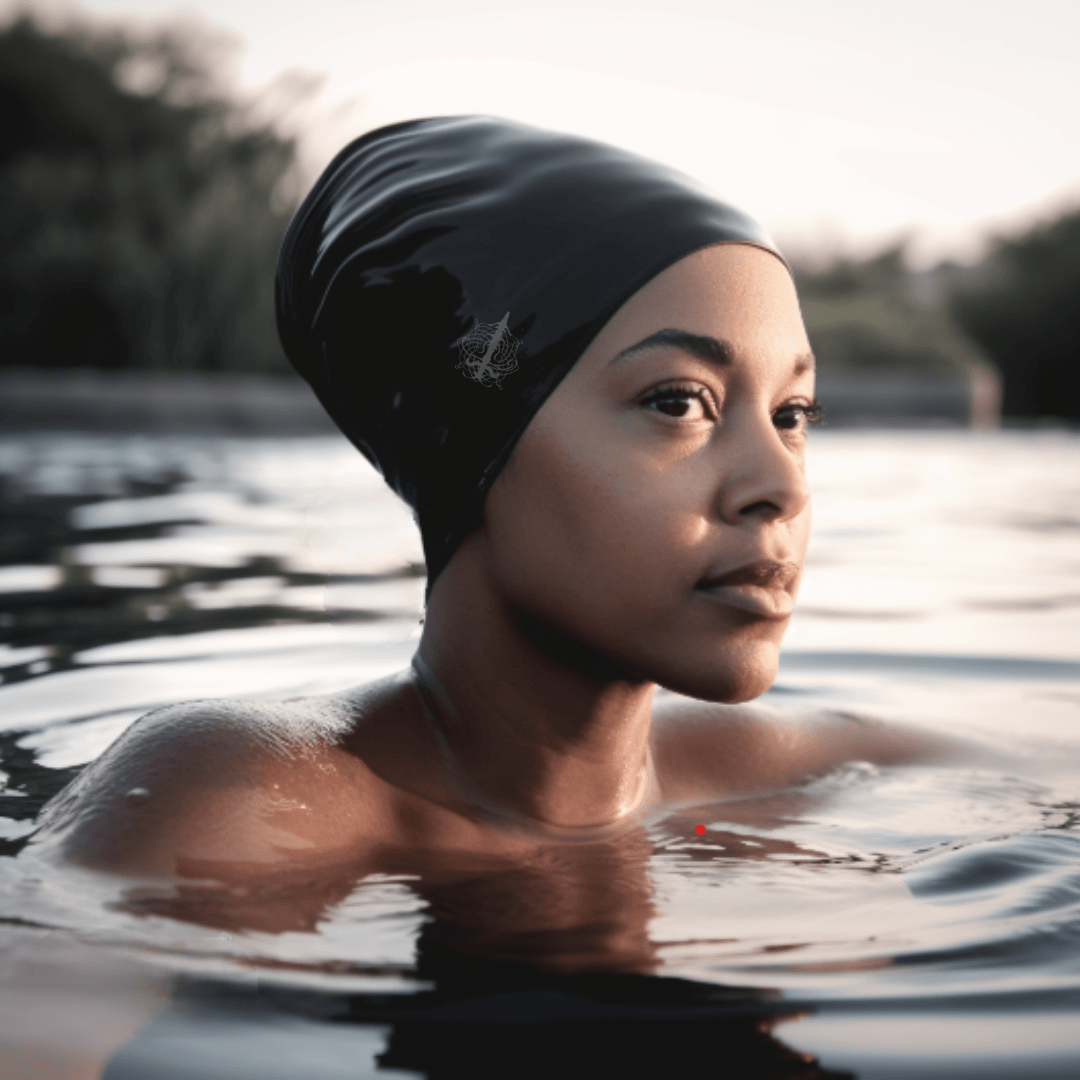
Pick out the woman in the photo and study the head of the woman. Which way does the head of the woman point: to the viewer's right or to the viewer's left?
to the viewer's right

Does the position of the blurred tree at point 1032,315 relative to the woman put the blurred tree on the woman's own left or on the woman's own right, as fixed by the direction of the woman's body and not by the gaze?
on the woman's own left

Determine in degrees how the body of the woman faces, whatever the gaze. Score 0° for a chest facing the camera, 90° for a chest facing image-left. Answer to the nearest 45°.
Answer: approximately 315°

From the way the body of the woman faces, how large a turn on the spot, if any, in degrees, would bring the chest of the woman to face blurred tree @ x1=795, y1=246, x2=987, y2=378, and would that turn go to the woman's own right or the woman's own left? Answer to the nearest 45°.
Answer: approximately 135° to the woman's own left
